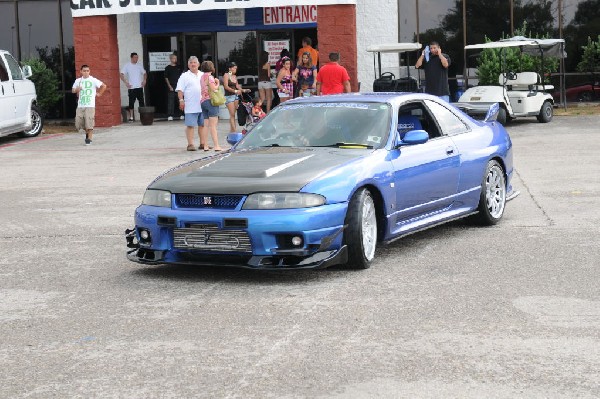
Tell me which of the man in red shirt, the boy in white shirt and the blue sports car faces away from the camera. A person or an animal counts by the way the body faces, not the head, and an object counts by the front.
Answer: the man in red shirt

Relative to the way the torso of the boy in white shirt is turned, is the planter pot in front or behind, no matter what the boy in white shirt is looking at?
behind

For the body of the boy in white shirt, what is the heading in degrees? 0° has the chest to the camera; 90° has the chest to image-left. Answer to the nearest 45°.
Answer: approximately 0°

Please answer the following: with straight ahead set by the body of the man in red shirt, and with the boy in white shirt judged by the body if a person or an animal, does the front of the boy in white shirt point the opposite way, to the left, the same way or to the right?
the opposite way

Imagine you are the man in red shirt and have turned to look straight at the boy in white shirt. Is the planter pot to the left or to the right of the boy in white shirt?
right

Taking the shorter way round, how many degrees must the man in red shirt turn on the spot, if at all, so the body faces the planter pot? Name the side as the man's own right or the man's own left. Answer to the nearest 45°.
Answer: approximately 45° to the man's own left

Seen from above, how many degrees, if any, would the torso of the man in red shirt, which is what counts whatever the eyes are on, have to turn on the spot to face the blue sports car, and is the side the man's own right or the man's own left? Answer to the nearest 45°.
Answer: approximately 180°
